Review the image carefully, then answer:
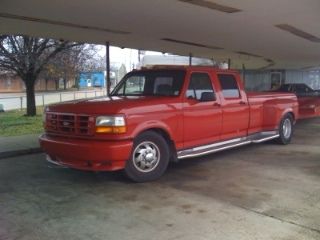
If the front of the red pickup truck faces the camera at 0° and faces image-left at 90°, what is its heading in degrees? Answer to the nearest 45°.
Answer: approximately 45°

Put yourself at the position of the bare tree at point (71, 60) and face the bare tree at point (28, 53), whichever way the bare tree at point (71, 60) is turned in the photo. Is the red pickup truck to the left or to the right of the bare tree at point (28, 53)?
left

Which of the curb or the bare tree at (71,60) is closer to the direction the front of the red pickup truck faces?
the curb

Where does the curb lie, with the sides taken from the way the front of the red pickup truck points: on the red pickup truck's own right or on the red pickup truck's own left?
on the red pickup truck's own right

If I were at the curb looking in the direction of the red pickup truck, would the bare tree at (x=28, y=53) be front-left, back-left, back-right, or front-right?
back-left

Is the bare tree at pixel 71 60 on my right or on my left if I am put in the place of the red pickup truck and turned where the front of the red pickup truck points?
on my right

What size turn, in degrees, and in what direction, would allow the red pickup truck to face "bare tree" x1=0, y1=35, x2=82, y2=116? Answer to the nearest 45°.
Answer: approximately 90° to its right
